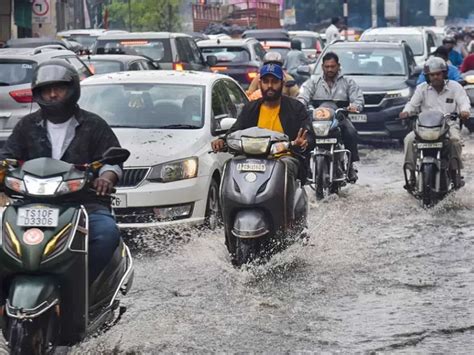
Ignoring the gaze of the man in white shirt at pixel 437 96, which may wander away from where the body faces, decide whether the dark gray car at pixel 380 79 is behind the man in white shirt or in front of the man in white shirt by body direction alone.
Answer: behind

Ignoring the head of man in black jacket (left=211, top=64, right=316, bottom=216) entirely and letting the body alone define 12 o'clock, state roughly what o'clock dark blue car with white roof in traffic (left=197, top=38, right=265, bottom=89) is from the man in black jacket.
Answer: The dark blue car with white roof in traffic is roughly at 6 o'clock from the man in black jacket.

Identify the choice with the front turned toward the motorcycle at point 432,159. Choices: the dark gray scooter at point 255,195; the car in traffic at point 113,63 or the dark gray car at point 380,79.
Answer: the dark gray car

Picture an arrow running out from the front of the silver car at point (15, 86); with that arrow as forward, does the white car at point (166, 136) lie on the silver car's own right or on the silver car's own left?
on the silver car's own right

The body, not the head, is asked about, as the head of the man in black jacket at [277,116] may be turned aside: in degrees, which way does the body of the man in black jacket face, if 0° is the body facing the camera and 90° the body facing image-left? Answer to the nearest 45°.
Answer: approximately 0°
